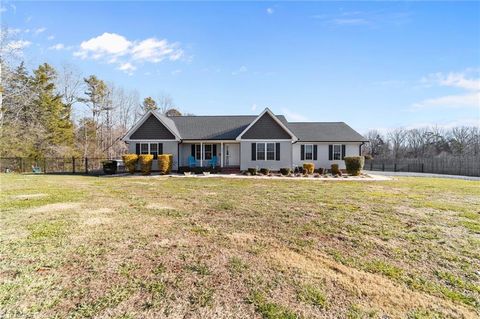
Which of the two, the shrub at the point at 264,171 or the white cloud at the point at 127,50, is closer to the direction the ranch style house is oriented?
the shrub

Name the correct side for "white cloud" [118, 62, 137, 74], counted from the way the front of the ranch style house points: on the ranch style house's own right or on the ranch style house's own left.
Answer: on the ranch style house's own right

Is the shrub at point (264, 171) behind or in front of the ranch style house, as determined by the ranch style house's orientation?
in front

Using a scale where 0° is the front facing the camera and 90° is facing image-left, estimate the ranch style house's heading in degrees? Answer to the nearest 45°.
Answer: approximately 0°

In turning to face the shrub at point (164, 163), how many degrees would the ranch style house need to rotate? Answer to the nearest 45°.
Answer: approximately 45° to its right

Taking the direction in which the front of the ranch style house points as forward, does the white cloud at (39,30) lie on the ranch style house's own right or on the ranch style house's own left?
on the ranch style house's own right

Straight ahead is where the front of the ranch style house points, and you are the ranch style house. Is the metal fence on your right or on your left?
on your right

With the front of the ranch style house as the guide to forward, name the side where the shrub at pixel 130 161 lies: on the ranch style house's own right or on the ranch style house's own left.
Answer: on the ranch style house's own right
